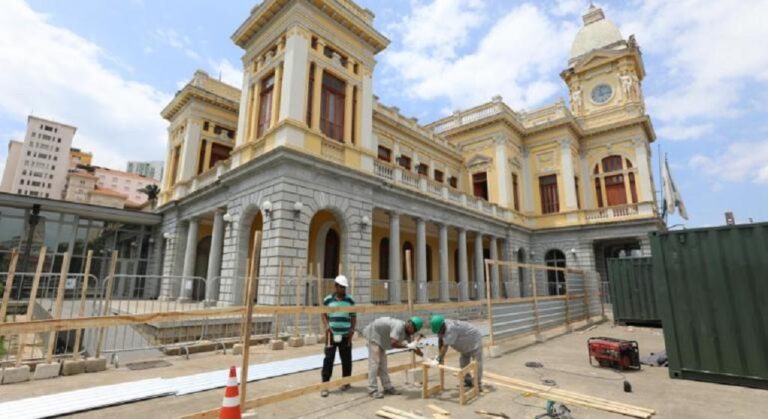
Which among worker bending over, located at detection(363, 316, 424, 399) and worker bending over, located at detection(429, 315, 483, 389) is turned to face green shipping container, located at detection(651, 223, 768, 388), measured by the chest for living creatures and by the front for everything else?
worker bending over, located at detection(363, 316, 424, 399)

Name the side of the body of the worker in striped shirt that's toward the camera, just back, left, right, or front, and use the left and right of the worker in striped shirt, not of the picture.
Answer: front

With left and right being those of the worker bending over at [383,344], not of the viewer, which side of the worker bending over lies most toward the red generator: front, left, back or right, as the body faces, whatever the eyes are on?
front

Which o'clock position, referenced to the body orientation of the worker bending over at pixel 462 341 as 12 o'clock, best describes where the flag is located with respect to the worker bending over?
The flag is roughly at 4 o'clock from the worker bending over.

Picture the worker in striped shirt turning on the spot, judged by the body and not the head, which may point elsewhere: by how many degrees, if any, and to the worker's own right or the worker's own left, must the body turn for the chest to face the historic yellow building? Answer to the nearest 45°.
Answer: approximately 180°

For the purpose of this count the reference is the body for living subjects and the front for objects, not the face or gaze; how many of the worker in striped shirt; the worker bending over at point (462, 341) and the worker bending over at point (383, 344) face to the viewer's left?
1

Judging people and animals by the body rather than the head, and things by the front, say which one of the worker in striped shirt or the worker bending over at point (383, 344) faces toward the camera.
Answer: the worker in striped shirt

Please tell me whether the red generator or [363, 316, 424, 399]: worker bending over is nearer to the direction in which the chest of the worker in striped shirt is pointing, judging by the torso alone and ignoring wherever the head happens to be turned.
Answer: the worker bending over

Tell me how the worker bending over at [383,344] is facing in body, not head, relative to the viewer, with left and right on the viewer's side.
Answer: facing to the right of the viewer

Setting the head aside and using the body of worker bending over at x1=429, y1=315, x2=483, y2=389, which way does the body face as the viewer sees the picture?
to the viewer's left

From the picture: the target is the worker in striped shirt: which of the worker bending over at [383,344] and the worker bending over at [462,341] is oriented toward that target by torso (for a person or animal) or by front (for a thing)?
the worker bending over at [462,341]

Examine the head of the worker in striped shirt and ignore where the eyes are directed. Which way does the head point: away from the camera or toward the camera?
toward the camera

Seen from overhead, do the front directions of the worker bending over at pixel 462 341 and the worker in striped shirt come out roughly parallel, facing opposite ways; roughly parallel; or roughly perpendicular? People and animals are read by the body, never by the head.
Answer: roughly perpendicular

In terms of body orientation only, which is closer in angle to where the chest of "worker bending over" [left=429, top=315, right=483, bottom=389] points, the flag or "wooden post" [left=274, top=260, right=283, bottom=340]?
the wooden post

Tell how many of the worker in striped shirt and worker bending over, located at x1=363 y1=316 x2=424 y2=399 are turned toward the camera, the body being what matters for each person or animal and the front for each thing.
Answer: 1

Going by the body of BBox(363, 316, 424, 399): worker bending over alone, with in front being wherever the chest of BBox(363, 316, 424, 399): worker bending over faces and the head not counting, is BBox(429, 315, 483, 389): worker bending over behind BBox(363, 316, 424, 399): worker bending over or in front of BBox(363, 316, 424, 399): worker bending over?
in front
